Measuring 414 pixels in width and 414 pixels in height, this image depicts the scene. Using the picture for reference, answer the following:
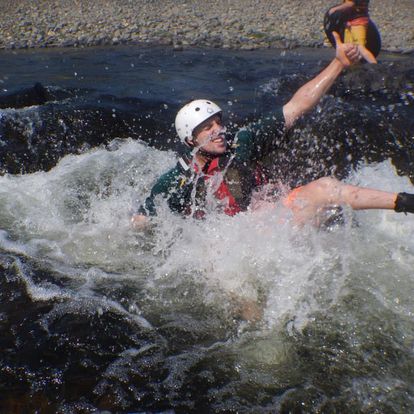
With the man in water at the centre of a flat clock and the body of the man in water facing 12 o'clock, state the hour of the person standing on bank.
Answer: The person standing on bank is roughly at 8 o'clock from the man in water.

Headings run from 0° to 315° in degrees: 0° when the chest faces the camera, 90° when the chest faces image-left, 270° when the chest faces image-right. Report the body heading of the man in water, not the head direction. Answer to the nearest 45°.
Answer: approximately 315°

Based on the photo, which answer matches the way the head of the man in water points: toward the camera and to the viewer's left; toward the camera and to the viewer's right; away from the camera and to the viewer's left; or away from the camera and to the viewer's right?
toward the camera and to the viewer's right
